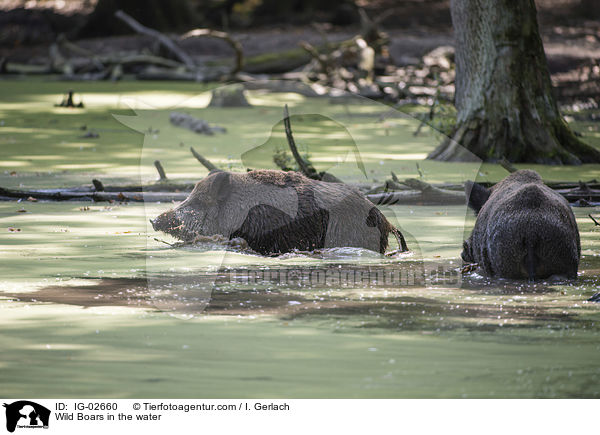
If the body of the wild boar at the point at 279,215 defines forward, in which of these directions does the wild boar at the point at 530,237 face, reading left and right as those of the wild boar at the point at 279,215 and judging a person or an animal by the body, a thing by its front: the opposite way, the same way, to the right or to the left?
to the right

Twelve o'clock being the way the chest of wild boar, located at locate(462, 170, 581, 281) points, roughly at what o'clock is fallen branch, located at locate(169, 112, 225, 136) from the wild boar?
The fallen branch is roughly at 11 o'clock from the wild boar.

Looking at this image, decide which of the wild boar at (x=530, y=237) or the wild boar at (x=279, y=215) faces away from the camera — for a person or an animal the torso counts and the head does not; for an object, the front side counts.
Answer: the wild boar at (x=530, y=237)

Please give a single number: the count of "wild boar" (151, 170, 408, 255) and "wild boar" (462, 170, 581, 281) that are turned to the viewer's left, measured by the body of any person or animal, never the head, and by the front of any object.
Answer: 1

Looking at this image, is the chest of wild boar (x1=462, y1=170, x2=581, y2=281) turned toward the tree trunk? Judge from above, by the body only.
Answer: yes

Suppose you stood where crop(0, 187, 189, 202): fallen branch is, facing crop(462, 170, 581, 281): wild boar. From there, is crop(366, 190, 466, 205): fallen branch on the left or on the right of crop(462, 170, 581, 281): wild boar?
left

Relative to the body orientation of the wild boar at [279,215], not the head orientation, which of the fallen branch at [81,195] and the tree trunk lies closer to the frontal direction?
the fallen branch

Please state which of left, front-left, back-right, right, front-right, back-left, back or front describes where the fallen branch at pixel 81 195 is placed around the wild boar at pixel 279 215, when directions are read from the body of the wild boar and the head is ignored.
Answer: front-right

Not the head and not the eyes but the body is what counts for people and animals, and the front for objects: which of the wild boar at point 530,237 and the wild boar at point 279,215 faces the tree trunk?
the wild boar at point 530,237

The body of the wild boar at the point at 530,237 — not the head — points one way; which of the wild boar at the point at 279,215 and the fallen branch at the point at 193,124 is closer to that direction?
the fallen branch

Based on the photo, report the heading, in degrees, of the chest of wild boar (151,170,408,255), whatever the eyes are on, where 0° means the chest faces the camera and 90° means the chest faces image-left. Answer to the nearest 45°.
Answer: approximately 90°

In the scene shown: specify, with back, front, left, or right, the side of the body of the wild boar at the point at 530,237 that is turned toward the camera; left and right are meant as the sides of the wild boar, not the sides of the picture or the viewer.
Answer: back
